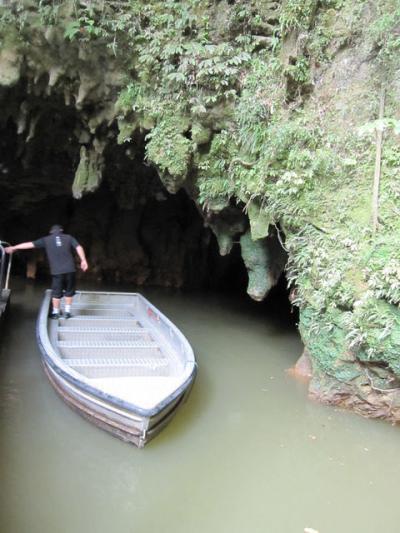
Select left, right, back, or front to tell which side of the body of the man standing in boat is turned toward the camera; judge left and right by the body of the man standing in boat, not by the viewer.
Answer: back
